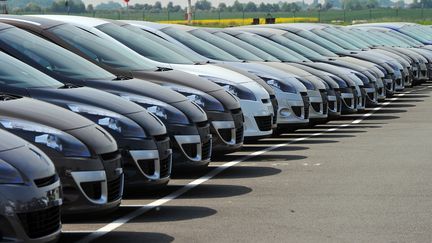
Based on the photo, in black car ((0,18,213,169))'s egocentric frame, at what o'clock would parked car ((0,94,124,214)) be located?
The parked car is roughly at 2 o'clock from the black car.

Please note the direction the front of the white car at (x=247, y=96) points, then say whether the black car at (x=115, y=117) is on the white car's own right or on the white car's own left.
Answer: on the white car's own right

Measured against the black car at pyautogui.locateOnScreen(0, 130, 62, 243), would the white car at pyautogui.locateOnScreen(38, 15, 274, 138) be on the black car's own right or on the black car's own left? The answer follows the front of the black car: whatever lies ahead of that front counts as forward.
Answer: on the black car's own left

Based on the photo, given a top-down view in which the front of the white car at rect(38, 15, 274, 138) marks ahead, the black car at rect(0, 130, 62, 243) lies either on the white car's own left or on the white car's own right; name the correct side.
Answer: on the white car's own right

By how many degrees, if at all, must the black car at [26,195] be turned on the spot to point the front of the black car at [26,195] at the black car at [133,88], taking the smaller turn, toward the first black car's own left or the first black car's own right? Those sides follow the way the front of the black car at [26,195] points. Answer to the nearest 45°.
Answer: approximately 135° to the first black car's own left

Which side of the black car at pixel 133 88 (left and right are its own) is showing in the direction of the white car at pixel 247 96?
left

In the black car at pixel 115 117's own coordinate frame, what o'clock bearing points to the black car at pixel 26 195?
the black car at pixel 26 195 is roughly at 2 o'clock from the black car at pixel 115 117.

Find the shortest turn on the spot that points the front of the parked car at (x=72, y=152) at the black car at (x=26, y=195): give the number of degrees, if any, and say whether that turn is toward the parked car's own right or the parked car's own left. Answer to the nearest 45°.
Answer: approximately 45° to the parked car's own right

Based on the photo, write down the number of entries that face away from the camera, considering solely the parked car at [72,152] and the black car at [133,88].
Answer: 0
